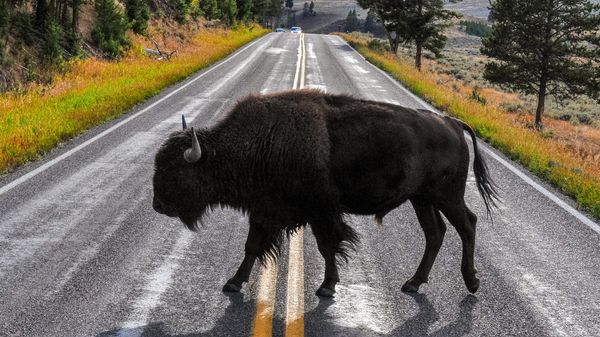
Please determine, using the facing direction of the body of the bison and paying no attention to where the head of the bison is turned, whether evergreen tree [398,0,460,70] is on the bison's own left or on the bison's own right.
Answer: on the bison's own right

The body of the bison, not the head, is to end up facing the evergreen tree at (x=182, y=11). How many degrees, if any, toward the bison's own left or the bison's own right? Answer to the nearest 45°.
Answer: approximately 90° to the bison's own right

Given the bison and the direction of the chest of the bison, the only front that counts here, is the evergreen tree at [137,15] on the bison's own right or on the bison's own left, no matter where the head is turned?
on the bison's own right

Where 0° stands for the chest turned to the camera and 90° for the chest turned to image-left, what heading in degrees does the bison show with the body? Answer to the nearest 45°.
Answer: approximately 90°

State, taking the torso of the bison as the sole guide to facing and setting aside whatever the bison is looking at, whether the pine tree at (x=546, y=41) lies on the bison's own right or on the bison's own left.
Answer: on the bison's own right
